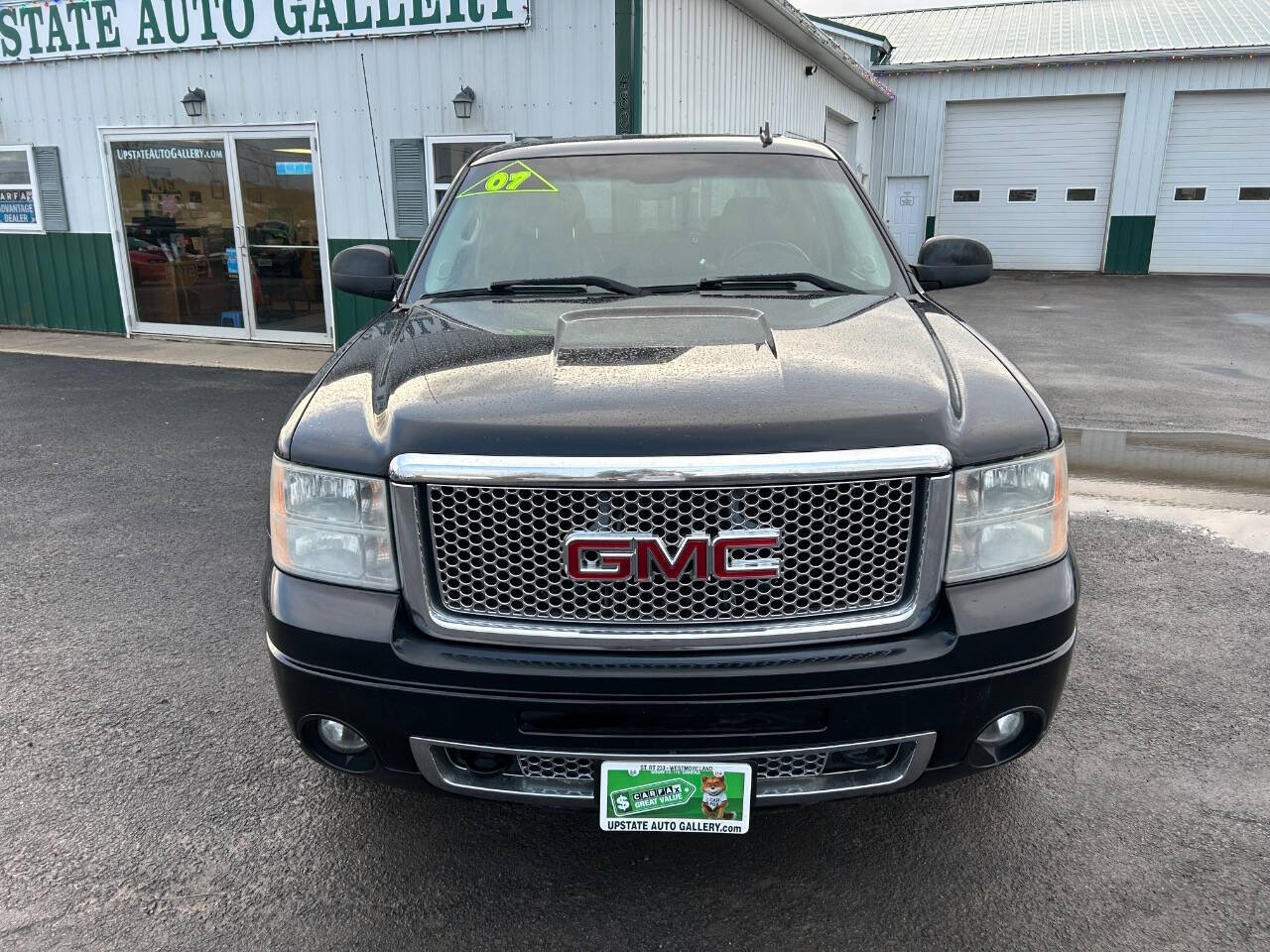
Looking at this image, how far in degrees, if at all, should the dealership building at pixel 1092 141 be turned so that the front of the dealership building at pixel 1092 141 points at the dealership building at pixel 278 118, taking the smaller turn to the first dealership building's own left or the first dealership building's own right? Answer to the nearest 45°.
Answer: approximately 45° to the first dealership building's own right

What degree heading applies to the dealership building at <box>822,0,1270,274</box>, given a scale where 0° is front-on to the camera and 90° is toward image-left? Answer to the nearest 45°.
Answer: approximately 0°

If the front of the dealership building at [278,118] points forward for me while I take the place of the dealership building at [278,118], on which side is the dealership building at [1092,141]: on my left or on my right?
on my left

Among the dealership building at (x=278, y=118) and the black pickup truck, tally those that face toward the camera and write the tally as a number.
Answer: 2

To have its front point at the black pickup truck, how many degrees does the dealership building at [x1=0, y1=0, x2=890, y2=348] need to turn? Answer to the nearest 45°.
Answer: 0° — it already faces it

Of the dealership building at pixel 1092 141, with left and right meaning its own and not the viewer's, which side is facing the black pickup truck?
front

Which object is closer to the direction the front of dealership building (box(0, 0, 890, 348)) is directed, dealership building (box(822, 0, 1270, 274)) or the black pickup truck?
the black pickup truck

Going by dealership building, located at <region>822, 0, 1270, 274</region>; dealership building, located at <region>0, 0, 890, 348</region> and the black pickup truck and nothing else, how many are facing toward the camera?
3

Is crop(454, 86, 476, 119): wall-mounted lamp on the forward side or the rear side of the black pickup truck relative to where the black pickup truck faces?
on the rear side

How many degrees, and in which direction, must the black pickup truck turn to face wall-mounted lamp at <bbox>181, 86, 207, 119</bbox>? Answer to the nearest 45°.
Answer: approximately 135° to its right

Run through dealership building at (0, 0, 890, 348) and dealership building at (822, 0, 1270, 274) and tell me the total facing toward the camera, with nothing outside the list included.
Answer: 2
